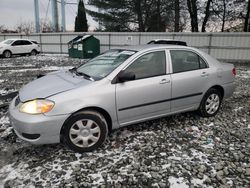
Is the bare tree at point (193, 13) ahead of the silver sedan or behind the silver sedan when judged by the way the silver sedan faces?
behind

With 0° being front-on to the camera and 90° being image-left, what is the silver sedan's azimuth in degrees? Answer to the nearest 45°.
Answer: approximately 45°

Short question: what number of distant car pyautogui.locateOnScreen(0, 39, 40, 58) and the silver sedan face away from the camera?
0

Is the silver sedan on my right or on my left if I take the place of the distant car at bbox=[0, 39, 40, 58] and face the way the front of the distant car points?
on my left

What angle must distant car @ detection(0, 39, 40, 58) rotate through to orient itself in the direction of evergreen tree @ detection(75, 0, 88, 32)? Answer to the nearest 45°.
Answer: approximately 180°

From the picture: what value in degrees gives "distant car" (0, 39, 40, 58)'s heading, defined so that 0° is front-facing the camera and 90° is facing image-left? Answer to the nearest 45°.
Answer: approximately 45°

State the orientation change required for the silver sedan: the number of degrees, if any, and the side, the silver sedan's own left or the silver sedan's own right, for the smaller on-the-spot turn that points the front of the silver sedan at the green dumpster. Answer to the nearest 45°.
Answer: approximately 135° to the silver sedan's own right

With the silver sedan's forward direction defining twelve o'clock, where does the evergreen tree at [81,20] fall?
The evergreen tree is roughly at 4 o'clock from the silver sedan.
